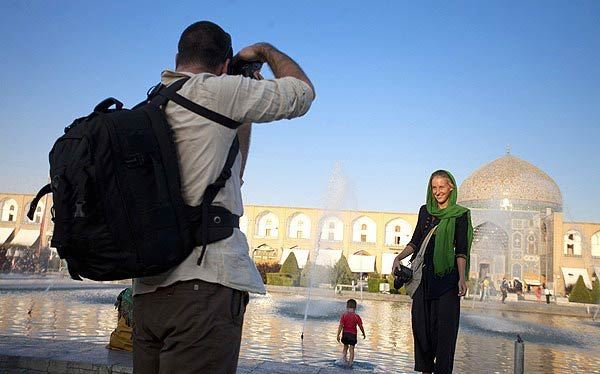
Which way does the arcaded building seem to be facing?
toward the camera

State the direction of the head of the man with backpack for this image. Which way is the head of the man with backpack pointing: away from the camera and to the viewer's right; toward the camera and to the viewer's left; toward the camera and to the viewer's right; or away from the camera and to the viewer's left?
away from the camera and to the viewer's right

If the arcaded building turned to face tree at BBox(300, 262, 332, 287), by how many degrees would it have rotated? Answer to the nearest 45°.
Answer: approximately 45° to its right

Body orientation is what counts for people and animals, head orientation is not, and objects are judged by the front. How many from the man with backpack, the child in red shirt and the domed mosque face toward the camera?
1

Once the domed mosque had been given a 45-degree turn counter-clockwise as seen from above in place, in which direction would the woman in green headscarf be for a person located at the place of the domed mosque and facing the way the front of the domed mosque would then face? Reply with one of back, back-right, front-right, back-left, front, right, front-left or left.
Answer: front-right

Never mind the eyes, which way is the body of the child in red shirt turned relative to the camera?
away from the camera

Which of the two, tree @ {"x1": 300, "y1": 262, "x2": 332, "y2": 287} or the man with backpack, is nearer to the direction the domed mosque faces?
the man with backpack

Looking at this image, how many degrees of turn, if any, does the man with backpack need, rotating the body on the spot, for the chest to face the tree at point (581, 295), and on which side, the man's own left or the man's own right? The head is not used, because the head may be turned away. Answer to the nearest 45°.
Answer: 0° — they already face it

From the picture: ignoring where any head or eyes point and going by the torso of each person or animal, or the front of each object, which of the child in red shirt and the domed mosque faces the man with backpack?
the domed mosque

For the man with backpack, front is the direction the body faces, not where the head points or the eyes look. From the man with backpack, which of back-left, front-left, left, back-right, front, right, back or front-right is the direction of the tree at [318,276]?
front-left

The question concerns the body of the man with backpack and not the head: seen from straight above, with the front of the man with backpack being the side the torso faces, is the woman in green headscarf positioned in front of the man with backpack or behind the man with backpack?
in front

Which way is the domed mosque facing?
toward the camera

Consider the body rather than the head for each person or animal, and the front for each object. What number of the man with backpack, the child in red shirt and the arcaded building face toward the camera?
1

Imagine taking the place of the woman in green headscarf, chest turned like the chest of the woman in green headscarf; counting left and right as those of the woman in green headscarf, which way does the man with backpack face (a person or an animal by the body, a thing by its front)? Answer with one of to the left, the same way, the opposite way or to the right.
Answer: the opposite way

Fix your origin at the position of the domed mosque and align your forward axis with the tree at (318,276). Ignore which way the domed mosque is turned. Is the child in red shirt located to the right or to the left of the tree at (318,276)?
left

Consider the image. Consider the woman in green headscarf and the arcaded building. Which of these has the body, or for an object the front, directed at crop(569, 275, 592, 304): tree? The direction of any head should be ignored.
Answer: the arcaded building

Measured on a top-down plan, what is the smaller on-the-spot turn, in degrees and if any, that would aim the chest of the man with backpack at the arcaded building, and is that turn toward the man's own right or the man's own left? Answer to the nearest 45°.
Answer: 0° — they already face it
